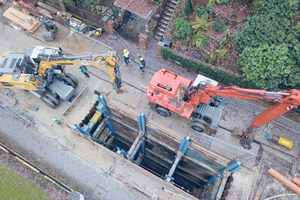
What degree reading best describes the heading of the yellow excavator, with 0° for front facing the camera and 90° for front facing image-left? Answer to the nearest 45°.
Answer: approximately 270°

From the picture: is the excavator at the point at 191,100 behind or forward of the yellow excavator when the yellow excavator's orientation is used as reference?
forward

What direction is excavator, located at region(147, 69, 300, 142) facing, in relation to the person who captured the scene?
facing the viewer and to the right of the viewer

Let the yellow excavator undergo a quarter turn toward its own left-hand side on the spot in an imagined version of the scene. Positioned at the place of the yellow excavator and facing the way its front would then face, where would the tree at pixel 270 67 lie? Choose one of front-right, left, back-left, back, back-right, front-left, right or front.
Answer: back-right

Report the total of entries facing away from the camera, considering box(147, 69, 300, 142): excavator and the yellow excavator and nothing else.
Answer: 0
